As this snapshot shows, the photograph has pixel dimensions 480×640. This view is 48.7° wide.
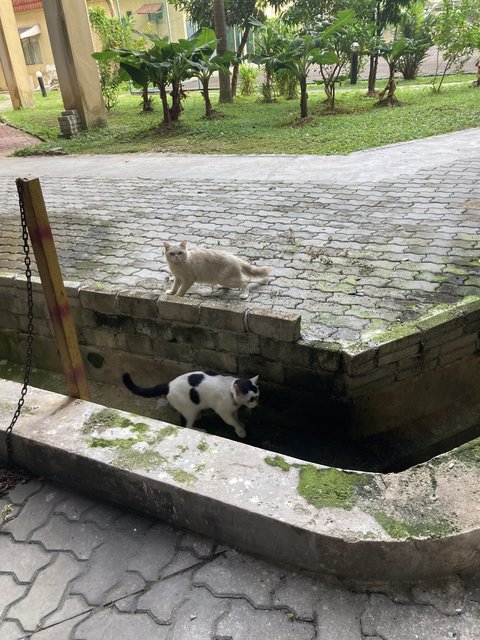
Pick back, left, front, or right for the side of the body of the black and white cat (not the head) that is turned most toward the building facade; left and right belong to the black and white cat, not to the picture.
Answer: left

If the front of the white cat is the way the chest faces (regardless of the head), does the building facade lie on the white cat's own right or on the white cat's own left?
on the white cat's own right

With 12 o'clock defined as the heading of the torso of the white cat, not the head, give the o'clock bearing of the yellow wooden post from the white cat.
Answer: The yellow wooden post is roughly at 10 o'clock from the white cat.

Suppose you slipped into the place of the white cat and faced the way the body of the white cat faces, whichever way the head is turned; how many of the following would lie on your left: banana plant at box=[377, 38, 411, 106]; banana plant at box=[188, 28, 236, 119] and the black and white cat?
1

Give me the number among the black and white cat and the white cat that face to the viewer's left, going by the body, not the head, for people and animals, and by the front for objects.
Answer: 1

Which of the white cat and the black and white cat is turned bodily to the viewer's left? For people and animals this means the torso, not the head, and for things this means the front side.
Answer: the white cat

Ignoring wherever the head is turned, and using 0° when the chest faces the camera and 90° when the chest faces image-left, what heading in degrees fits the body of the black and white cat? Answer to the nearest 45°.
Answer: approximately 270°

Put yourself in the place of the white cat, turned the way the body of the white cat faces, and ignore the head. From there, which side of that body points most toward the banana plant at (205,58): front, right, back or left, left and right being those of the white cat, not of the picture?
right

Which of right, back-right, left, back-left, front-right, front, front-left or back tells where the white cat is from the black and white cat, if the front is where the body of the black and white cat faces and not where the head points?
left

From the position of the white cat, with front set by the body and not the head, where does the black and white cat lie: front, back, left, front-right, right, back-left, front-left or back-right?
left

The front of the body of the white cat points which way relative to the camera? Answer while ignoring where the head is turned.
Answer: to the viewer's left

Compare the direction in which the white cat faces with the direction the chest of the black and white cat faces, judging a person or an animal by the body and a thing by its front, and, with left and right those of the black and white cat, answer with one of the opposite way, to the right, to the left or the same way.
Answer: the opposite way

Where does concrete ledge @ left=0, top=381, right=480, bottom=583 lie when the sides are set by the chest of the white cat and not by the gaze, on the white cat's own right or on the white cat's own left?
on the white cat's own left
